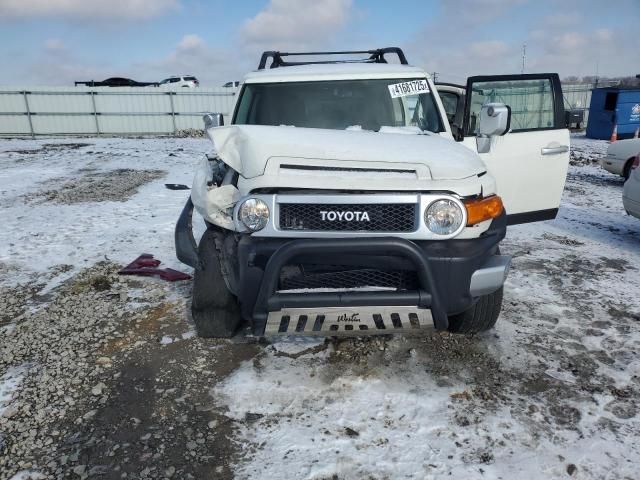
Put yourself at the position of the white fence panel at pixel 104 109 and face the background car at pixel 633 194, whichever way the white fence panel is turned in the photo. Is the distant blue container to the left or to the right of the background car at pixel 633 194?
left

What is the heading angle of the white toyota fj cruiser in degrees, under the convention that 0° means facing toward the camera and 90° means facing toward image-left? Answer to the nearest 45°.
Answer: approximately 0°

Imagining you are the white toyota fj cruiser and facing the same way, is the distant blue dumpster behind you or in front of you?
behind

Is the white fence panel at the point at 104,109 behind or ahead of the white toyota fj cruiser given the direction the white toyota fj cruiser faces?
behind

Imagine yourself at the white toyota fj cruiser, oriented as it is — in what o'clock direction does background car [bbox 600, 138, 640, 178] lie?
The background car is roughly at 7 o'clock from the white toyota fj cruiser.

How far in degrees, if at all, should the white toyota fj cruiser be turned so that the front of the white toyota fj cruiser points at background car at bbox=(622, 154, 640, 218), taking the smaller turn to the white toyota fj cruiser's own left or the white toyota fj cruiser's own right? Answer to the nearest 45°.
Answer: approximately 135° to the white toyota fj cruiser's own left
